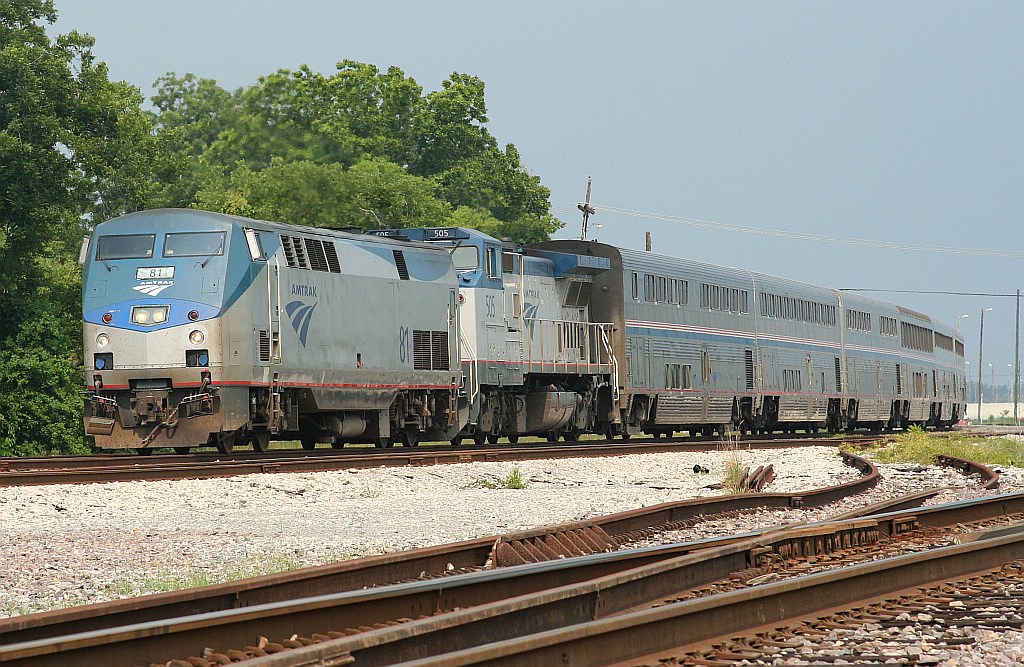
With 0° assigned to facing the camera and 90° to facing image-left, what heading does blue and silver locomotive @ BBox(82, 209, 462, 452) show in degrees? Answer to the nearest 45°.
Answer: approximately 45°

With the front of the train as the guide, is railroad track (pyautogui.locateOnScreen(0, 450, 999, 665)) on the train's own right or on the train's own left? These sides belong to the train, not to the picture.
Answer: on the train's own left

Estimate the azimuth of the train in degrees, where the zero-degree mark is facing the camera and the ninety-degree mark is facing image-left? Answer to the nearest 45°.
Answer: approximately 45°

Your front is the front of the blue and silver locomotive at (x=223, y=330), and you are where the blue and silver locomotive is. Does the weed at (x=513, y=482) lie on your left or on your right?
on your left

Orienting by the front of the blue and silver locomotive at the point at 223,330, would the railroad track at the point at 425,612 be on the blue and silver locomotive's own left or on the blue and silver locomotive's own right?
on the blue and silver locomotive's own left
